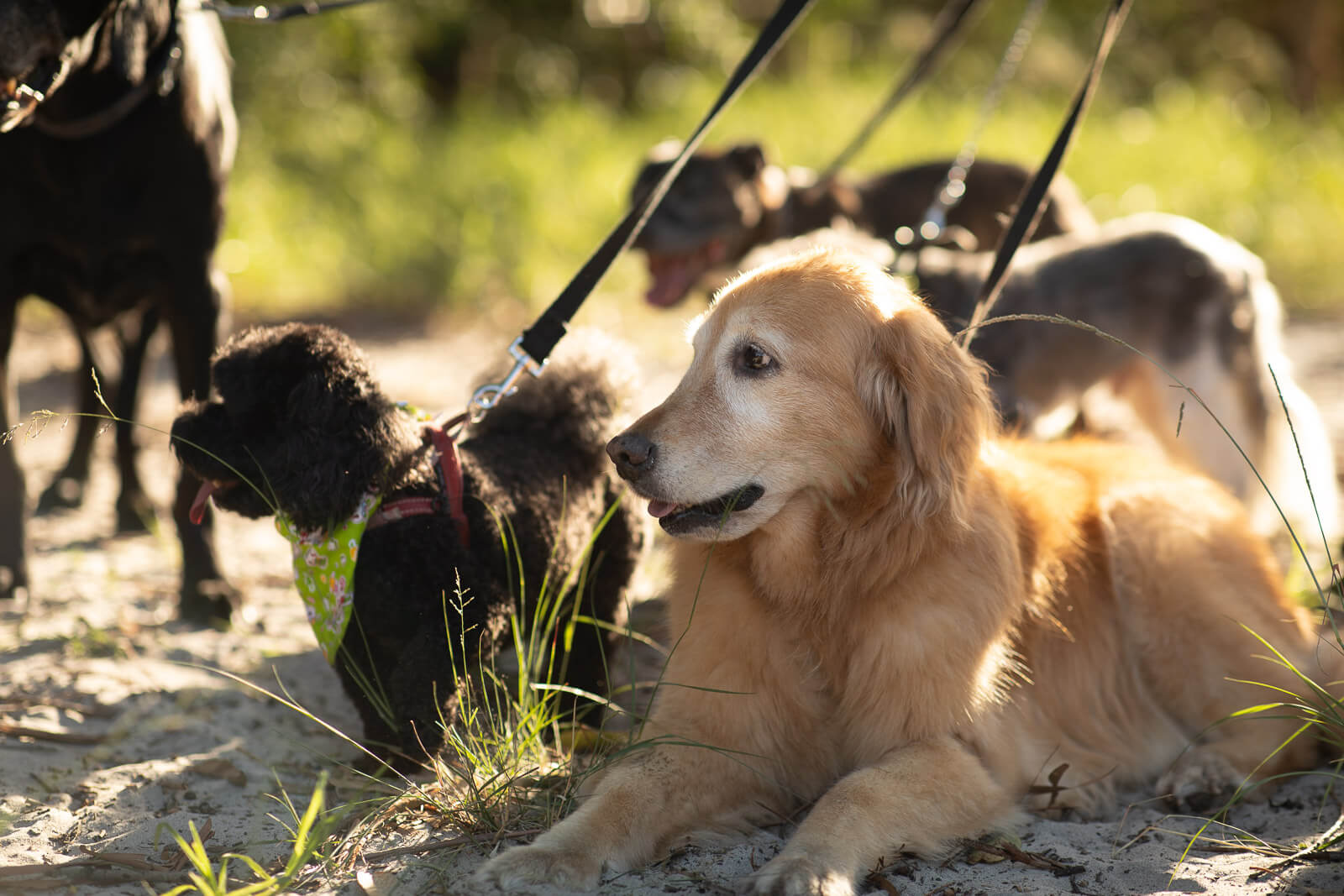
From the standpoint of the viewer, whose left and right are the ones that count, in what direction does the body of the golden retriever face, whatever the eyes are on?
facing the viewer and to the left of the viewer

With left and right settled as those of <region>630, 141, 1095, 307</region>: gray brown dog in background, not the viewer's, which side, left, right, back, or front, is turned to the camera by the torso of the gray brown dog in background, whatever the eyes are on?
left

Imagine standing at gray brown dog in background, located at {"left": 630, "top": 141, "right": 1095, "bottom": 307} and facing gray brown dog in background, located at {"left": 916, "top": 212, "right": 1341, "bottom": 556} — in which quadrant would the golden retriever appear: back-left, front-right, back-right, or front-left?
front-right

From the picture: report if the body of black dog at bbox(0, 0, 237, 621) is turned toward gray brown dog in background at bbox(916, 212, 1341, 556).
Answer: no

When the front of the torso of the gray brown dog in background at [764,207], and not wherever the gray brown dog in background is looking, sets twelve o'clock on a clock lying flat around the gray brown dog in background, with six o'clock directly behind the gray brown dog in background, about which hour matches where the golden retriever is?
The golden retriever is roughly at 9 o'clock from the gray brown dog in background.

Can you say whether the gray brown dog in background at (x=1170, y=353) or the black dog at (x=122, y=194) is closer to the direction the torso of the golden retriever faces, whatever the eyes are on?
the black dog

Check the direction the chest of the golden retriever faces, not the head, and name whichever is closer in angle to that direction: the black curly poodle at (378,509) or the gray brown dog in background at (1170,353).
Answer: the black curly poodle

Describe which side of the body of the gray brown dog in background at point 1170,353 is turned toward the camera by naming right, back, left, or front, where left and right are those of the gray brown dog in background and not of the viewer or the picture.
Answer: left

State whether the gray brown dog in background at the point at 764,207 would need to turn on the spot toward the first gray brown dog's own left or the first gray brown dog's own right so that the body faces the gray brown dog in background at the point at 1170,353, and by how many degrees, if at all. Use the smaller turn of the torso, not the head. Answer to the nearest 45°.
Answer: approximately 135° to the first gray brown dog's own left

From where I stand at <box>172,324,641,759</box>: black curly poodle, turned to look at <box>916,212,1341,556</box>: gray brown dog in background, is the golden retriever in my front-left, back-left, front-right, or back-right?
front-right
